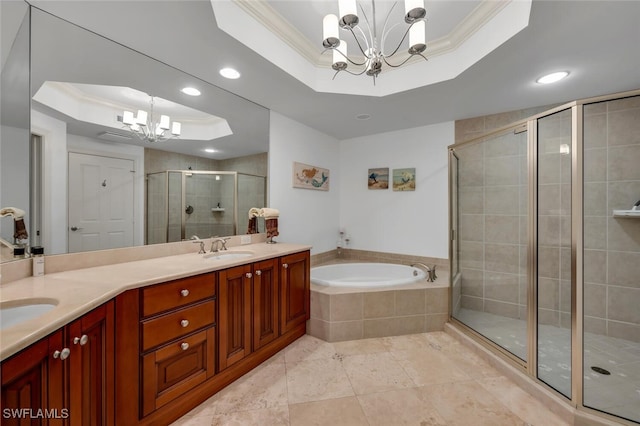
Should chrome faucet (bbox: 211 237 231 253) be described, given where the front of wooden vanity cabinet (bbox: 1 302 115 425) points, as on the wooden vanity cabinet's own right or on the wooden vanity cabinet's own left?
on the wooden vanity cabinet's own left

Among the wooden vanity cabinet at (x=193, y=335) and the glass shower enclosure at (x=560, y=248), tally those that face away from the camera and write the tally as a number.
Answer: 0

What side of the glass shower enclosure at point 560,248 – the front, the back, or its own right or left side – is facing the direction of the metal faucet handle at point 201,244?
front

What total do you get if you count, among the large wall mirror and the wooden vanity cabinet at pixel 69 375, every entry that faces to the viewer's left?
0

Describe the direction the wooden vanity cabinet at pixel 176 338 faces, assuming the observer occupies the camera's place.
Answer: facing the viewer and to the right of the viewer

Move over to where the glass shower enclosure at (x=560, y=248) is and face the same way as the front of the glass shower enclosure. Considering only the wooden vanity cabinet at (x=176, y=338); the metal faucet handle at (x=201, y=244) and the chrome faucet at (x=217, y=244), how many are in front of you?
3

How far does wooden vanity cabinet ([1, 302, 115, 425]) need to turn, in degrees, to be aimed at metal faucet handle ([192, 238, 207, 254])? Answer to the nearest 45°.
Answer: approximately 90° to its left

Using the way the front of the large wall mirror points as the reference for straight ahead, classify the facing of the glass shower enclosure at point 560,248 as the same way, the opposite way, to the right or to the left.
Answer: the opposite way

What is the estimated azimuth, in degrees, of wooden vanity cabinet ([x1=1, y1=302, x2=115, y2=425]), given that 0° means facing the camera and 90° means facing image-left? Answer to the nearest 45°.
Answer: approximately 315°

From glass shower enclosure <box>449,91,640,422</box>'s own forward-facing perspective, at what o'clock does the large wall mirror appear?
The large wall mirror is roughly at 12 o'clock from the glass shower enclosure.
